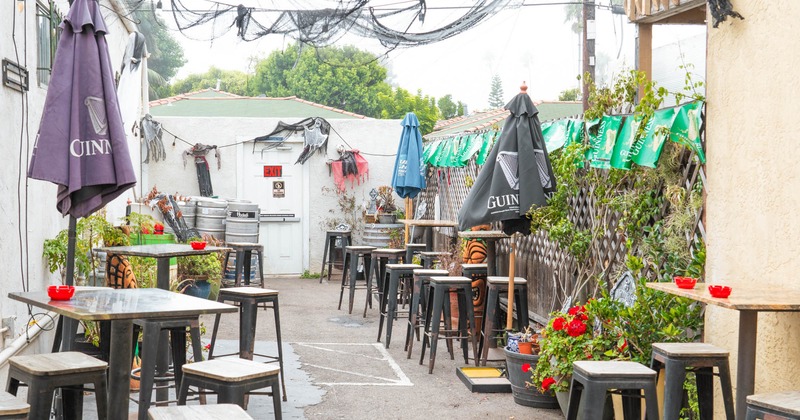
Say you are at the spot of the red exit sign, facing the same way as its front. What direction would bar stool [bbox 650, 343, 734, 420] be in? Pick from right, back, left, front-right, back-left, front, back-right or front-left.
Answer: front

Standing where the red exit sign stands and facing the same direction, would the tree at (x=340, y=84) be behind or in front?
behind

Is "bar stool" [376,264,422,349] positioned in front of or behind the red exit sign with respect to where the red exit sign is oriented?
in front

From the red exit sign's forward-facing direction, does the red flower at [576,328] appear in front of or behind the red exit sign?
in front

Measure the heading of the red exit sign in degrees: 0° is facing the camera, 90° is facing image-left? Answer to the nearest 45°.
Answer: approximately 0°

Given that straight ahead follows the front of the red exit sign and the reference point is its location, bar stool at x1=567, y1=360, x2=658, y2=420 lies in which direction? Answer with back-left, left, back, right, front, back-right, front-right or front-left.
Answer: front

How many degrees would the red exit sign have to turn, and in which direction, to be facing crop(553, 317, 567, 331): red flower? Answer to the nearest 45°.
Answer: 0° — it already faces it

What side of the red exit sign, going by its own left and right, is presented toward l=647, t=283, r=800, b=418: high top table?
front

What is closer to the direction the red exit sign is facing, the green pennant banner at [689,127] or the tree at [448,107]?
the green pennant banner

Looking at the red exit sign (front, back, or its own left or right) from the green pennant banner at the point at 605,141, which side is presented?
front

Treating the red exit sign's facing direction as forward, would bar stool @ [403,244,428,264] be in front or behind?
in front

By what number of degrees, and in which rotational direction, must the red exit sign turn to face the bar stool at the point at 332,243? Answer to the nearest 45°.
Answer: approximately 45° to its left
